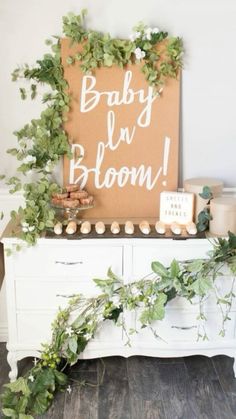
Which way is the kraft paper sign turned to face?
toward the camera

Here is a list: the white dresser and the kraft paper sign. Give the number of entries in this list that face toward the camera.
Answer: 2

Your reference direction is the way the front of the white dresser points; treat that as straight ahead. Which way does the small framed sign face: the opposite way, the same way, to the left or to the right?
the same way

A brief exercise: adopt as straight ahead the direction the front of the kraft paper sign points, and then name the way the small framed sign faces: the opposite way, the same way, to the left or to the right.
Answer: the same way

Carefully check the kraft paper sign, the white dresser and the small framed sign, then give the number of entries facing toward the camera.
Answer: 3

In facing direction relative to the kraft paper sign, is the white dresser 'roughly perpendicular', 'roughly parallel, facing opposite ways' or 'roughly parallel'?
roughly parallel
